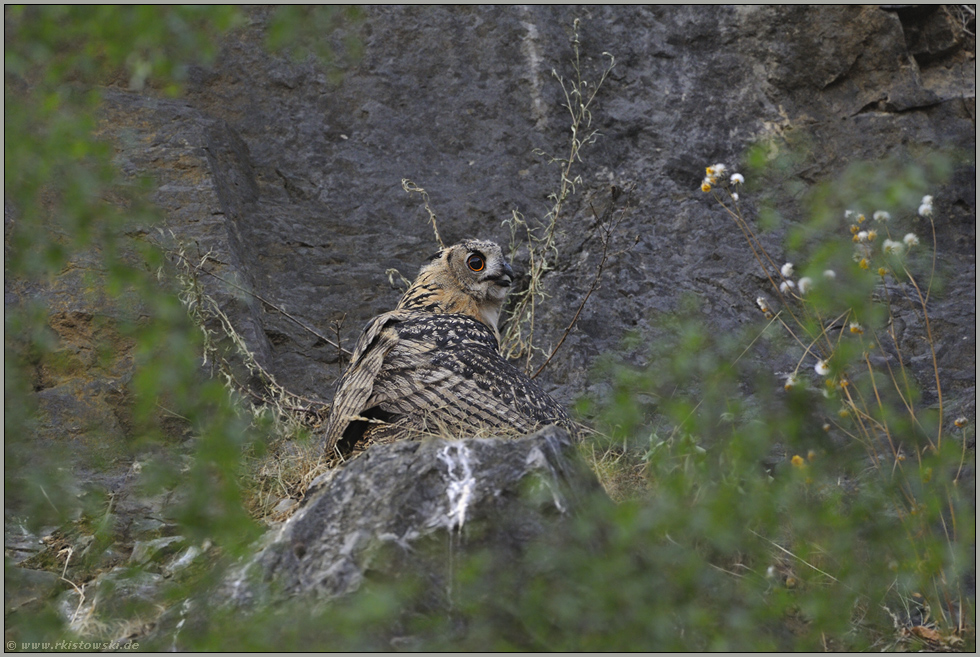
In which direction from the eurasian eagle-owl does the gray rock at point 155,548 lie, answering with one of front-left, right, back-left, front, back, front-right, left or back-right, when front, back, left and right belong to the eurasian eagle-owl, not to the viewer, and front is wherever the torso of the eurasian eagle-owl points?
back-left

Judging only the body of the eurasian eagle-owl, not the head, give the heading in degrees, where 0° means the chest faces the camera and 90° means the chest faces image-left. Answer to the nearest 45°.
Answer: approximately 225°

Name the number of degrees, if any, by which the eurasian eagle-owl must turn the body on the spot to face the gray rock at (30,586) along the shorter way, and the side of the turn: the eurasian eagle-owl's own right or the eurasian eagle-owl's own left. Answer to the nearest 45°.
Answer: approximately 135° to the eurasian eagle-owl's own left
